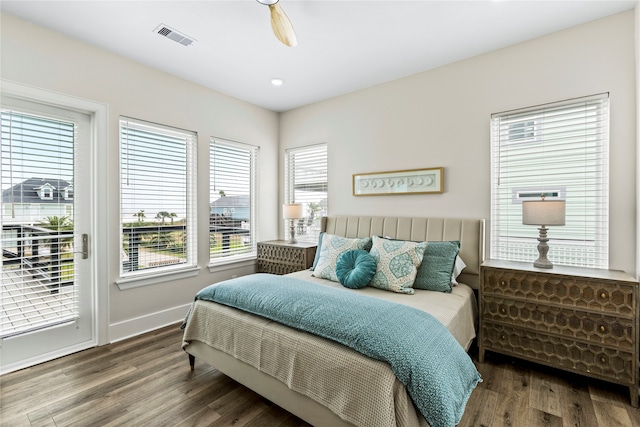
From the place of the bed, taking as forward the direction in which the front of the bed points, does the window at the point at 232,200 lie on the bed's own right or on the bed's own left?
on the bed's own right

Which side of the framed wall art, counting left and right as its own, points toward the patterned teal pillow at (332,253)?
right

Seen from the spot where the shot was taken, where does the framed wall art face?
facing the viewer and to the left of the viewer

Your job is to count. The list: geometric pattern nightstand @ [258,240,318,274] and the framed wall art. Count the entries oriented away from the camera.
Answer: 0

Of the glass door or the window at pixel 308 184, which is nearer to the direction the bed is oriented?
the glass door

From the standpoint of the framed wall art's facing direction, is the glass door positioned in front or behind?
in front

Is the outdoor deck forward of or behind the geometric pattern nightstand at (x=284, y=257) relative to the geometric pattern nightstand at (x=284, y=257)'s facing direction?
forward

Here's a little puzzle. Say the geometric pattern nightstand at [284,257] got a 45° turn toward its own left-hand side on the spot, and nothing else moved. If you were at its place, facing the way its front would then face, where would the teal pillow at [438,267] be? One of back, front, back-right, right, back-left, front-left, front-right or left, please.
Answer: front-left

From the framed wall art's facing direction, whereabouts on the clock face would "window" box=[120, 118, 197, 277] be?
The window is roughly at 1 o'clock from the framed wall art.

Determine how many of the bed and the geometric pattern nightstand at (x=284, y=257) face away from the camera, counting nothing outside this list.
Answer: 0

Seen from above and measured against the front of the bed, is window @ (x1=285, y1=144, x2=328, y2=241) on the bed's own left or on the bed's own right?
on the bed's own right

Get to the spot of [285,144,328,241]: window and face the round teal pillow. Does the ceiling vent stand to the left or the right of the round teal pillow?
right
